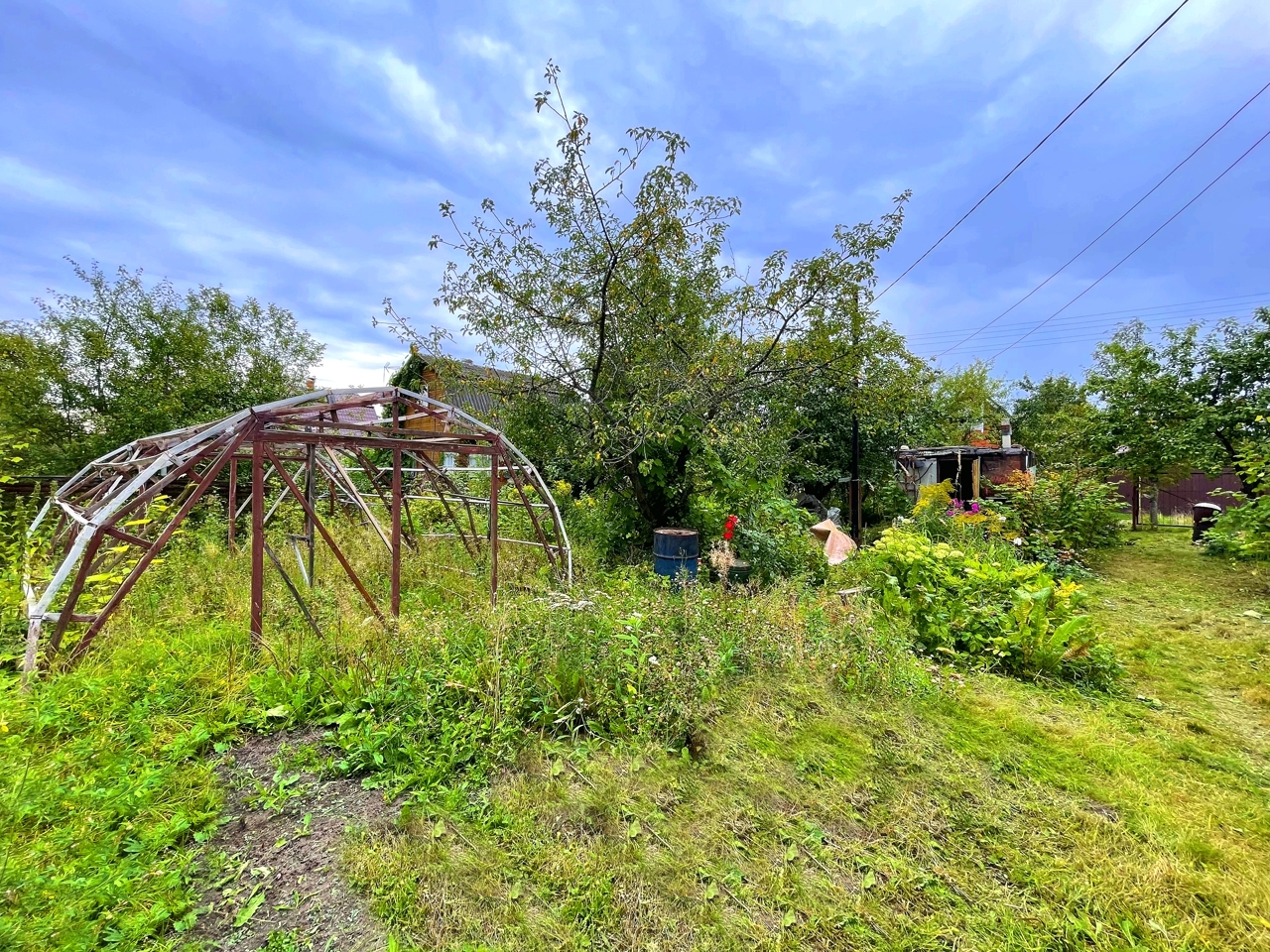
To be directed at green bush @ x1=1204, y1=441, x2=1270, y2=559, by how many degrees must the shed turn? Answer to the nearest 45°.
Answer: approximately 45° to its left

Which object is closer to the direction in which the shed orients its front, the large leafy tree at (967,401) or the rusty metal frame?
the rusty metal frame

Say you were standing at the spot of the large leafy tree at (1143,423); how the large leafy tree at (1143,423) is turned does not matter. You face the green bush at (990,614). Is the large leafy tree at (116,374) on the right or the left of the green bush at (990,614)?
right

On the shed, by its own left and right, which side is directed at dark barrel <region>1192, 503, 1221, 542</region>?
left

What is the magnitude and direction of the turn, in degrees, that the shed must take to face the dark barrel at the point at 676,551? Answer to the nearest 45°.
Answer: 0° — it already faces it

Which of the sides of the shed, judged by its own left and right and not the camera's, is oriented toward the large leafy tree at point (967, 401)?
back

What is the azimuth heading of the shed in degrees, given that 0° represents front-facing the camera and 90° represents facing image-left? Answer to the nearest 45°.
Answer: approximately 0°
